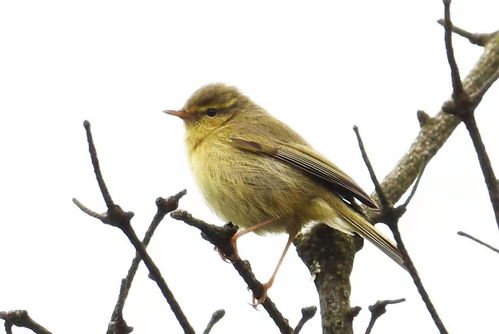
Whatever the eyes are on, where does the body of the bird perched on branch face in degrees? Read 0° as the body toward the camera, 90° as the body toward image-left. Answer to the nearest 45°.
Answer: approximately 90°

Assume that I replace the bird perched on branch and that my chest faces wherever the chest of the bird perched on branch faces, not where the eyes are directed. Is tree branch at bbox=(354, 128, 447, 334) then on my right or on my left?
on my left

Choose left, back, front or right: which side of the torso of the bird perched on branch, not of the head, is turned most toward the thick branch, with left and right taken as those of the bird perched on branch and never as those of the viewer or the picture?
back
